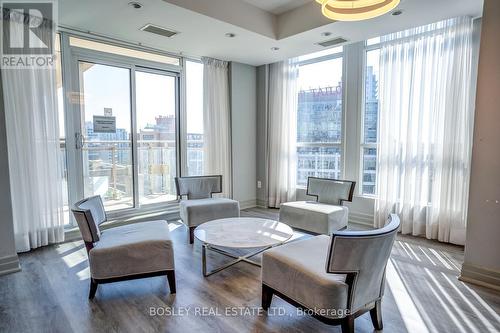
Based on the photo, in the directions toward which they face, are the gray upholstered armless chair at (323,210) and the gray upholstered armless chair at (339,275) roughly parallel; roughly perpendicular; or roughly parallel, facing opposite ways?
roughly perpendicular

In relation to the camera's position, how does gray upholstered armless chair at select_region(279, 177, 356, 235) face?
facing the viewer and to the left of the viewer

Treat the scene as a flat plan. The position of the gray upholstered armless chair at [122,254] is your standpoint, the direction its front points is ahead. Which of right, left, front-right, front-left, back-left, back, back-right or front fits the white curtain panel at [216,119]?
front-left

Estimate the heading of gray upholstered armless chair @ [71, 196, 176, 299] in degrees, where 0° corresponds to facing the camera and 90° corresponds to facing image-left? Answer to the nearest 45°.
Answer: approximately 270°

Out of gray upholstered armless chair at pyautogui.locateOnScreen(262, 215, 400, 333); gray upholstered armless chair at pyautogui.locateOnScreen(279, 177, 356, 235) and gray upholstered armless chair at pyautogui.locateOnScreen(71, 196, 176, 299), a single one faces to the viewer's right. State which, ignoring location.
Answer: gray upholstered armless chair at pyautogui.locateOnScreen(71, 196, 176, 299)

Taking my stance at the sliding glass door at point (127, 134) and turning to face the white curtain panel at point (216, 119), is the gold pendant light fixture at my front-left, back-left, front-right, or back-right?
front-right

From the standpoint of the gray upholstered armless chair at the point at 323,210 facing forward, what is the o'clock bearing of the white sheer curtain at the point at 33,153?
The white sheer curtain is roughly at 1 o'clock from the gray upholstered armless chair.

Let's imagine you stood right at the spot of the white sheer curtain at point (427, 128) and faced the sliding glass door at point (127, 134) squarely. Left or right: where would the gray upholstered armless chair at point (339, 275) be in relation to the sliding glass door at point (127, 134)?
left

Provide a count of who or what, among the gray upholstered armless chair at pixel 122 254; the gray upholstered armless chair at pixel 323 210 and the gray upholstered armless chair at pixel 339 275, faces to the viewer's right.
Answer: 1

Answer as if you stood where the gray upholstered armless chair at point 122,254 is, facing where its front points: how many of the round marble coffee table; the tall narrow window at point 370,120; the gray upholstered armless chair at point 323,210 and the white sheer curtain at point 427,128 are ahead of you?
4

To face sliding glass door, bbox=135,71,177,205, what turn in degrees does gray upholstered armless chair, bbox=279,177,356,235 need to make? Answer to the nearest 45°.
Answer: approximately 45° to its right

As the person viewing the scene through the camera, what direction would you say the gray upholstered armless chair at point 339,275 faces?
facing away from the viewer and to the left of the viewer

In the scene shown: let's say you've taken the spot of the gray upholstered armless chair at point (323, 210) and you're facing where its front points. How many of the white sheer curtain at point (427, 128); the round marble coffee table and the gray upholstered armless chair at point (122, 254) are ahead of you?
2

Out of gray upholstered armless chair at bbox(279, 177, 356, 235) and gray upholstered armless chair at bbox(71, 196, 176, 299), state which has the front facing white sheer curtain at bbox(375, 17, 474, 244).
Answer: gray upholstered armless chair at bbox(71, 196, 176, 299)

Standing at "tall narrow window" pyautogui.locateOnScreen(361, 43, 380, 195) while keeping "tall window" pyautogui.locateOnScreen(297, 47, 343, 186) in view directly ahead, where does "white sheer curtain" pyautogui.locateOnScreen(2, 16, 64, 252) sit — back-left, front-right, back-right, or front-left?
front-left

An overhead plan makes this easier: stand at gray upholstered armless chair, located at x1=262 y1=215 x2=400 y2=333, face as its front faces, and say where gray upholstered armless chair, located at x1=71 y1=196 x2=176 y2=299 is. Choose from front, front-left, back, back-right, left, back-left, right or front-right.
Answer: front-left

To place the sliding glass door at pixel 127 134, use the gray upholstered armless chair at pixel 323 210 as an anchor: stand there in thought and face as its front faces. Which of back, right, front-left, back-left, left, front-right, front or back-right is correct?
front-right
